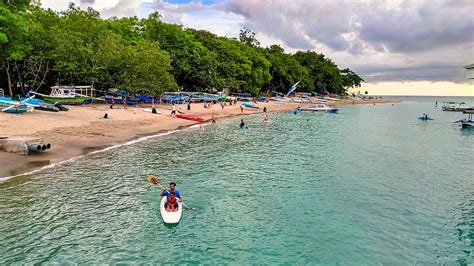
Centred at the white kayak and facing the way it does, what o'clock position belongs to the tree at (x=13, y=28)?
The tree is roughly at 5 o'clock from the white kayak.

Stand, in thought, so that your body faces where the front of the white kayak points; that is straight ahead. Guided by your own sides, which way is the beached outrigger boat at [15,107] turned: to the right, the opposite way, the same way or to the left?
to the left

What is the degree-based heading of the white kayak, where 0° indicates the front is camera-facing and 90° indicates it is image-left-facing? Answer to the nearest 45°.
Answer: approximately 0°

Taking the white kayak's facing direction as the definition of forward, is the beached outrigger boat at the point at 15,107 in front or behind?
behind

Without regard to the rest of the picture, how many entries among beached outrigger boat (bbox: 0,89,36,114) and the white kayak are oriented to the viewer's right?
1

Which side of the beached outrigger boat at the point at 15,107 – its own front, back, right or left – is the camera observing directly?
right

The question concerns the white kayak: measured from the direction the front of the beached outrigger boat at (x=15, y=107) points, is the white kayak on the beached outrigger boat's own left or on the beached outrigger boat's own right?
on the beached outrigger boat's own right
